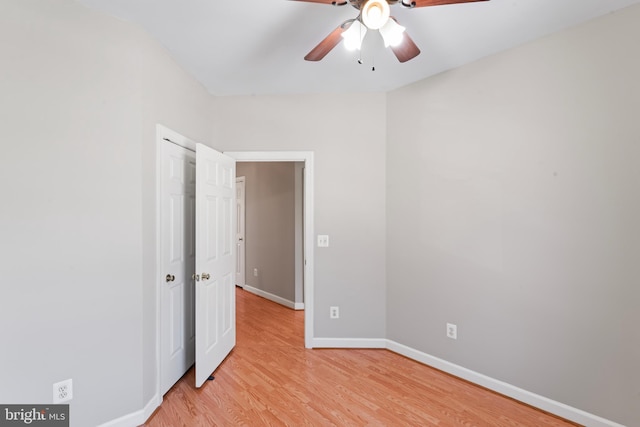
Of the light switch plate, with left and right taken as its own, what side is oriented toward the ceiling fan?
front

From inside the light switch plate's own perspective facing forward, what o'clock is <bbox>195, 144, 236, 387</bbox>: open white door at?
The open white door is roughly at 2 o'clock from the light switch plate.

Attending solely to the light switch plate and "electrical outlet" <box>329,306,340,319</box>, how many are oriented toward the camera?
2

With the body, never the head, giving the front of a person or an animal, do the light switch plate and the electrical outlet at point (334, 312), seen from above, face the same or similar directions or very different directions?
same or similar directions

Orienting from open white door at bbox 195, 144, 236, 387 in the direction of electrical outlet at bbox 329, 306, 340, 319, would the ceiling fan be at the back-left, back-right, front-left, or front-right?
front-right

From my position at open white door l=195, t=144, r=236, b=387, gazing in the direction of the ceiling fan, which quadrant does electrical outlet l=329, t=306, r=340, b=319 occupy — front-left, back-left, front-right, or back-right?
front-left

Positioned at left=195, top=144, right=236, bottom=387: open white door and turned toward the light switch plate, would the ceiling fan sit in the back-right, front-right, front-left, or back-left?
front-right

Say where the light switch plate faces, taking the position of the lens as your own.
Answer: facing the viewer
